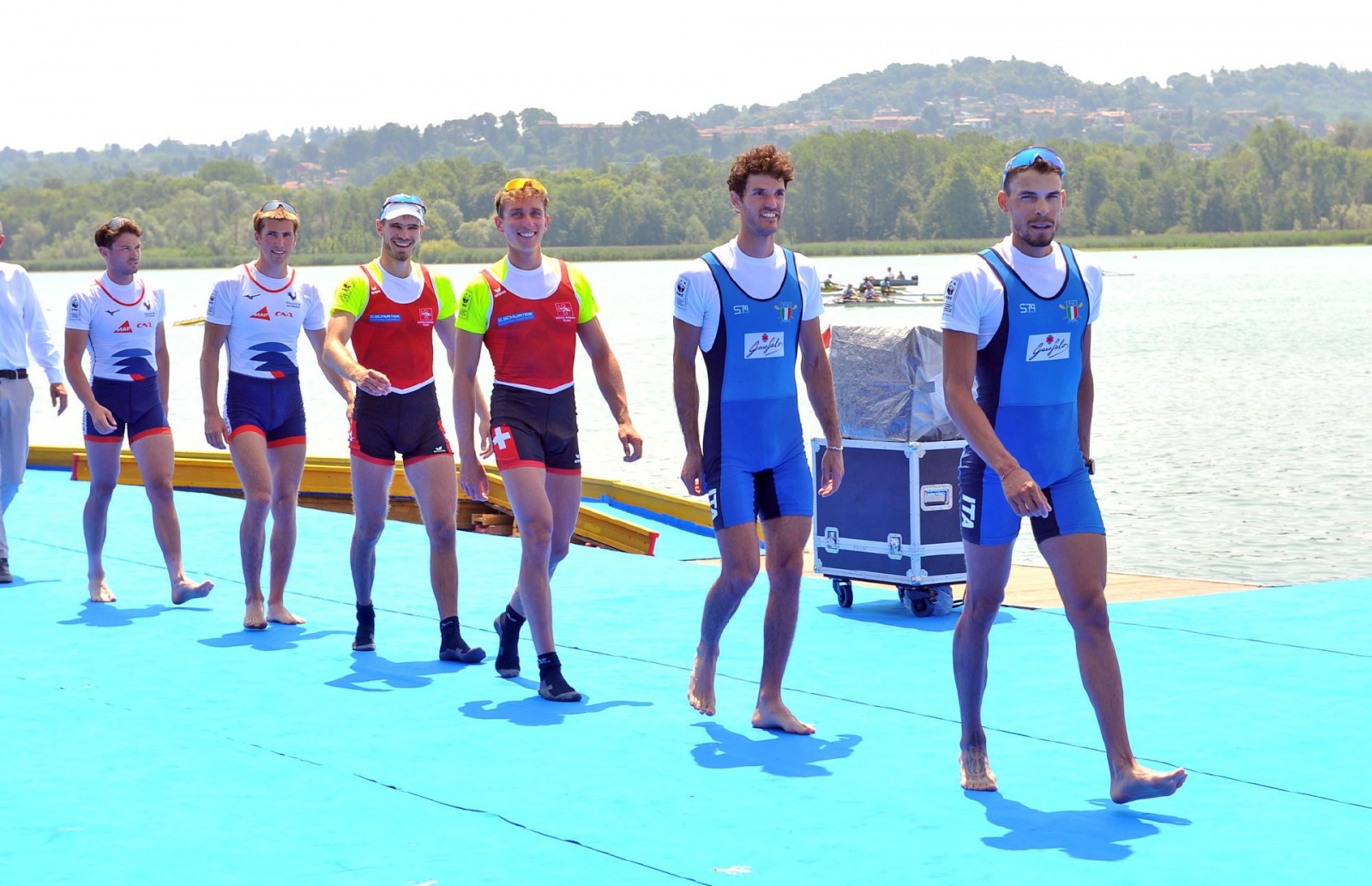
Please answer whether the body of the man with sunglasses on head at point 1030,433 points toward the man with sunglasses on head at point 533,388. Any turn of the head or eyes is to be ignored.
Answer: no

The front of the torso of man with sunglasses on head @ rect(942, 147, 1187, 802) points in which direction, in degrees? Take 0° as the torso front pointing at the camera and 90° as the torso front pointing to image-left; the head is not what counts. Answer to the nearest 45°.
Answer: approximately 315°

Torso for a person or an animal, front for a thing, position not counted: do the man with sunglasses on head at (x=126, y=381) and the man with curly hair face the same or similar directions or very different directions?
same or similar directions

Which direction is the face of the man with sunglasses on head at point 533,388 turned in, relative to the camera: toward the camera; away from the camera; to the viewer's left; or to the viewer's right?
toward the camera

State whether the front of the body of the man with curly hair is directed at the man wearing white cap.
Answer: no

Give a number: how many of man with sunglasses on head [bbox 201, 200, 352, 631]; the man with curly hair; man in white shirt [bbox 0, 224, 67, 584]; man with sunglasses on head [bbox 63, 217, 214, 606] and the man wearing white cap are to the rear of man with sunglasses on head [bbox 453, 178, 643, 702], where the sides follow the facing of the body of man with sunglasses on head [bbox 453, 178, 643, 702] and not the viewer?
4

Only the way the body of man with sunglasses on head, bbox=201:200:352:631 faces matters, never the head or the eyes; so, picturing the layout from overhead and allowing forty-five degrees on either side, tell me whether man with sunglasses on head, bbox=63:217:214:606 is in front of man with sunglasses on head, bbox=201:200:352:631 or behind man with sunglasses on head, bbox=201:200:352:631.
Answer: behind

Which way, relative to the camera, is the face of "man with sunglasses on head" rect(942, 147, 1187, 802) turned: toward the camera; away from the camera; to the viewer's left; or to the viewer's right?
toward the camera

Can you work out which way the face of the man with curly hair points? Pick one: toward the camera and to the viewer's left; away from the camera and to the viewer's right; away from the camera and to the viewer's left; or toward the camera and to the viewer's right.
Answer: toward the camera and to the viewer's right

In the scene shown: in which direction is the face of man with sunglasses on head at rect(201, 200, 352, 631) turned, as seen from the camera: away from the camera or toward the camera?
toward the camera

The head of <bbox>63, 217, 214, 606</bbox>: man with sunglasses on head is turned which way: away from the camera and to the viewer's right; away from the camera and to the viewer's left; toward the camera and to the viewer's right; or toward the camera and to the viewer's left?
toward the camera and to the viewer's right

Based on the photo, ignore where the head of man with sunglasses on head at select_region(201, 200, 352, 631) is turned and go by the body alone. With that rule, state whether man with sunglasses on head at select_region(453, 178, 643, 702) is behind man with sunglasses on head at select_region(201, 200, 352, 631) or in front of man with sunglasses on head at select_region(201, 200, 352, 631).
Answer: in front

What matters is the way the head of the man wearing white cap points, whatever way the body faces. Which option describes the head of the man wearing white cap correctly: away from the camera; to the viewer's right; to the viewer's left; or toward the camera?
toward the camera

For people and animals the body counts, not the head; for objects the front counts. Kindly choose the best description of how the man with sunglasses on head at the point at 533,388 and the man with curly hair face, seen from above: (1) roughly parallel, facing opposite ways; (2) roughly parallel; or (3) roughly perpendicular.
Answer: roughly parallel

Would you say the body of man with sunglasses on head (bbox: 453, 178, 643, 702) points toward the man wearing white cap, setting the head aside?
no

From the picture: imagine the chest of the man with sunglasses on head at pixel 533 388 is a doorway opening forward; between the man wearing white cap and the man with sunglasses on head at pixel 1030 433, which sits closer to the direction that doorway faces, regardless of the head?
the man with sunglasses on head

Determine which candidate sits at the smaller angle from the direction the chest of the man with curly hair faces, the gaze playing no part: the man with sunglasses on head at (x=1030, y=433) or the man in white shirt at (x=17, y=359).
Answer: the man with sunglasses on head
